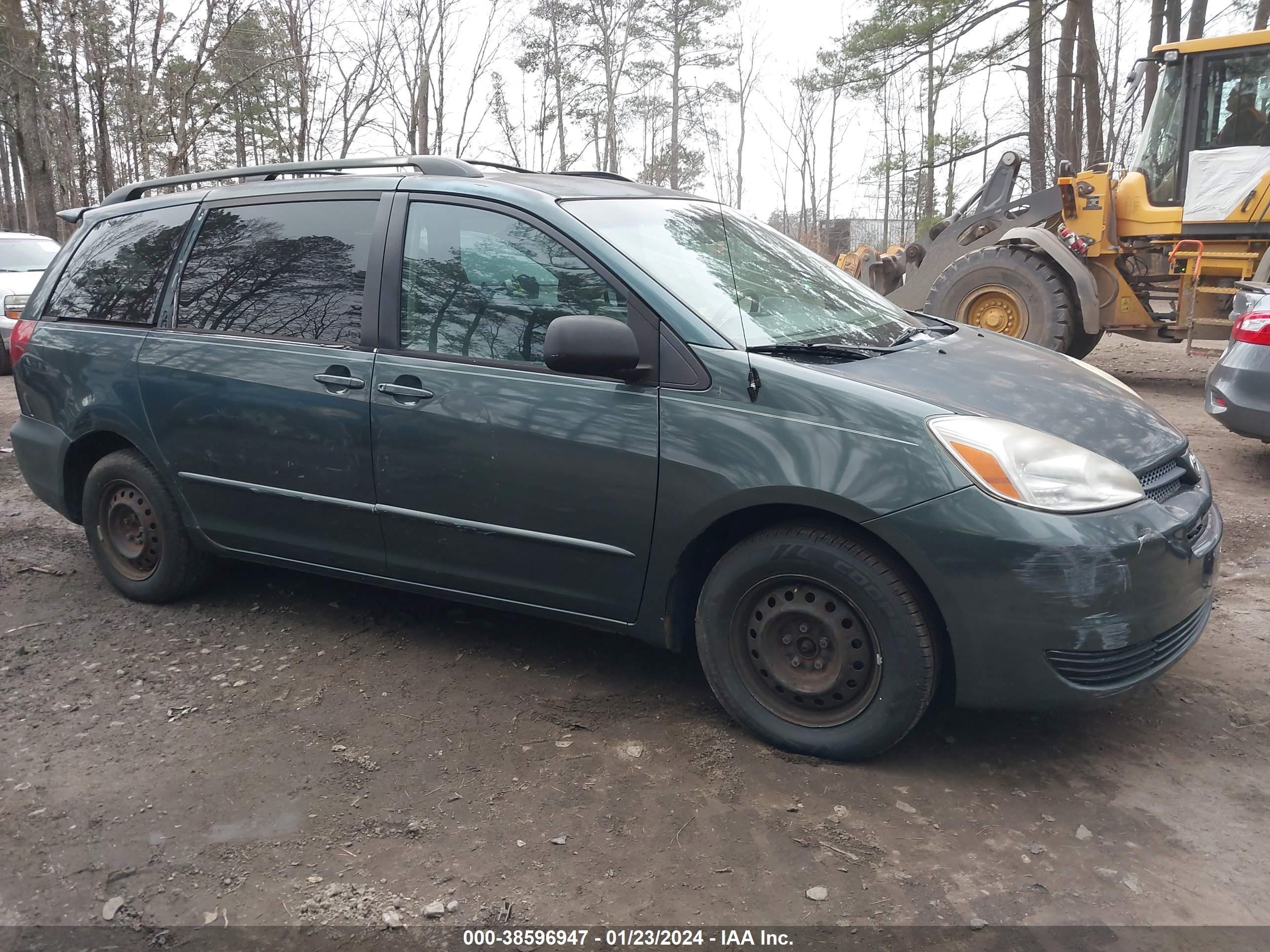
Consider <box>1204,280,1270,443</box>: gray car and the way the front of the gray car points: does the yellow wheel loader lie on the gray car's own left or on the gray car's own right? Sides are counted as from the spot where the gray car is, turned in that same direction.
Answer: on the gray car's own left

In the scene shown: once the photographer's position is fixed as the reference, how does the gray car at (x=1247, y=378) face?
facing away from the viewer and to the right of the viewer

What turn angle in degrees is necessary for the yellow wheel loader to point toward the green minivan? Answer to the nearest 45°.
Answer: approximately 90° to its left

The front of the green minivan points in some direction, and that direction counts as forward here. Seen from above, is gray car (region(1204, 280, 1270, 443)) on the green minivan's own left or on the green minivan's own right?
on the green minivan's own left

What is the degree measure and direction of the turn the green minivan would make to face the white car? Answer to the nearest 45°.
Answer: approximately 180°

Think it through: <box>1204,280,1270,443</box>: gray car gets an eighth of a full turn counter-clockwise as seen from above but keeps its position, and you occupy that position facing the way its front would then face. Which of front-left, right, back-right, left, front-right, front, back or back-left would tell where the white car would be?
left

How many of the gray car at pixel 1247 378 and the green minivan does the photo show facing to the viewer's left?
0

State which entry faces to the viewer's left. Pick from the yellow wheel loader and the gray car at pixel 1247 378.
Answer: the yellow wheel loader

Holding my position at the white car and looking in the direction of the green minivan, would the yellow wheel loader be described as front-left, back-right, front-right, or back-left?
front-left

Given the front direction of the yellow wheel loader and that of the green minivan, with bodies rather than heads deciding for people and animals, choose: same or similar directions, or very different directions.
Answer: very different directions

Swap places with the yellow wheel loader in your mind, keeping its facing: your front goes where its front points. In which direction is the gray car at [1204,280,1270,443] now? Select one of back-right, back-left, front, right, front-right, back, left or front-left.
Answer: left

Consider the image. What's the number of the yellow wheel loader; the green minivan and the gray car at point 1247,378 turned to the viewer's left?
1

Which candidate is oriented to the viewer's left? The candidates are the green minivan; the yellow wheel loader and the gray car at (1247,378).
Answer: the yellow wheel loader

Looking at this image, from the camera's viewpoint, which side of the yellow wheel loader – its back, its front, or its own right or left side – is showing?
left

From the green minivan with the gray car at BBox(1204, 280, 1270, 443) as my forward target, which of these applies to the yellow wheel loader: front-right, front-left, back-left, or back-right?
front-left

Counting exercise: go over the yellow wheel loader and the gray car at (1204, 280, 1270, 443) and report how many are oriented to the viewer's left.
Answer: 1
